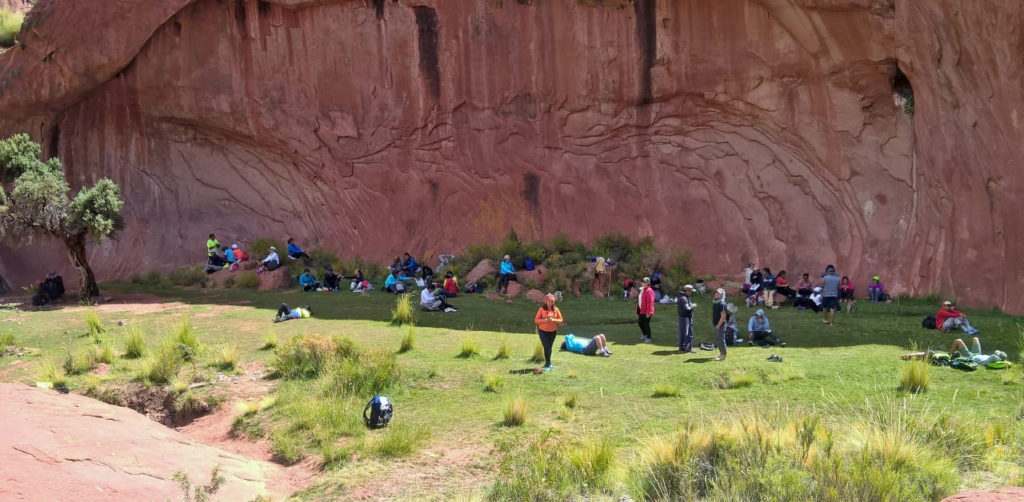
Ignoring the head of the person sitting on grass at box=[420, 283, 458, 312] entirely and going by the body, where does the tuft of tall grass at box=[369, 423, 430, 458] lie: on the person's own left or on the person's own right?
on the person's own right

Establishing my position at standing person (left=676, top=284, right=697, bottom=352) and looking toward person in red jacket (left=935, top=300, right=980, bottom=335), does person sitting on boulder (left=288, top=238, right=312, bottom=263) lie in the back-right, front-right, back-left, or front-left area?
back-left

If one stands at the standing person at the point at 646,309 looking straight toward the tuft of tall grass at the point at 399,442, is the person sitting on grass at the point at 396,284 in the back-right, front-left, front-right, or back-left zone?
back-right

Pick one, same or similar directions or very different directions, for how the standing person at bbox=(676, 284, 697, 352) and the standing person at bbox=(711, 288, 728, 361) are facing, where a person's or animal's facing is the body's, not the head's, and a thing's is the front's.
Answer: very different directions

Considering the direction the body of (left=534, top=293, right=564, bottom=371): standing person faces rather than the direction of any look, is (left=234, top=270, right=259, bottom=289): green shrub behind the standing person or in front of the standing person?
behind

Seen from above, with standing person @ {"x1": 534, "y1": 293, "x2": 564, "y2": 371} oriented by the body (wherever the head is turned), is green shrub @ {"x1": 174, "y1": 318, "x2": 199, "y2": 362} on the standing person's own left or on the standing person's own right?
on the standing person's own right

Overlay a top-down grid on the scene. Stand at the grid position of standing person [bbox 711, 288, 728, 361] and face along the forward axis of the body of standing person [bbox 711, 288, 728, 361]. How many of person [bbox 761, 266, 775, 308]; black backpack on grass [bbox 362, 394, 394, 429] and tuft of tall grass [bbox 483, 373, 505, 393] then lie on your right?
1

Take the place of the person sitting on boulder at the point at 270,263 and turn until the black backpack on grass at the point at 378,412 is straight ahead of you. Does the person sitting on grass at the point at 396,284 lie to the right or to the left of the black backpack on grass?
left

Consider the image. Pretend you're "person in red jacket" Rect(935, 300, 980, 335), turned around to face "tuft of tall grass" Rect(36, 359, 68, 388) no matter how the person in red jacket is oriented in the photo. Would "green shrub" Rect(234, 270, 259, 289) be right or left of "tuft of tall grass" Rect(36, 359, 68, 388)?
right
